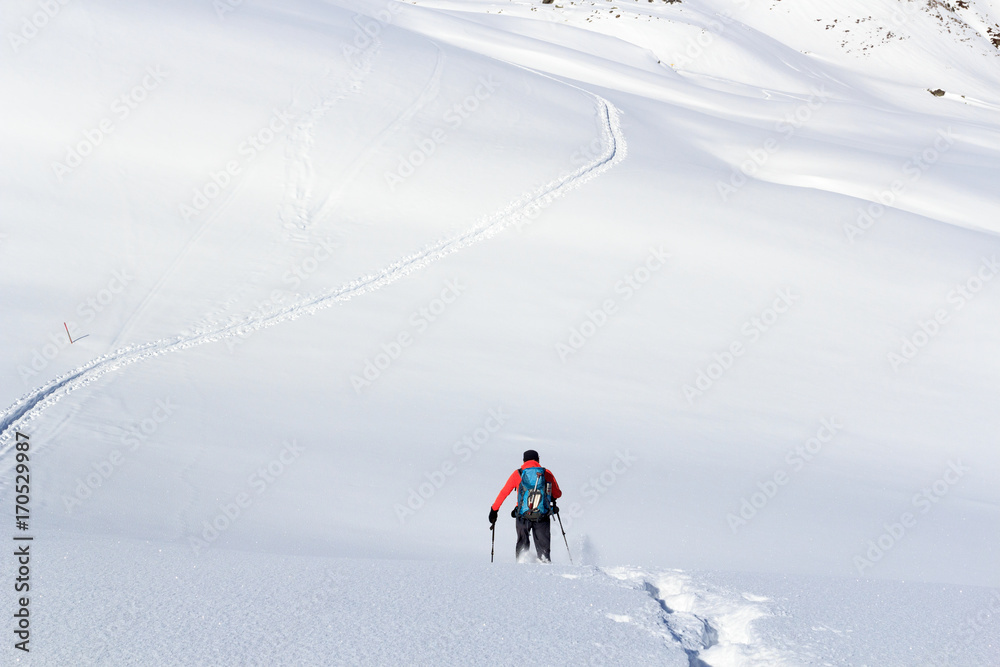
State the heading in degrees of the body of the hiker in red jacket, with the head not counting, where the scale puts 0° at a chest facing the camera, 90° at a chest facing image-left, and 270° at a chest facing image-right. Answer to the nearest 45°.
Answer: approximately 180°
